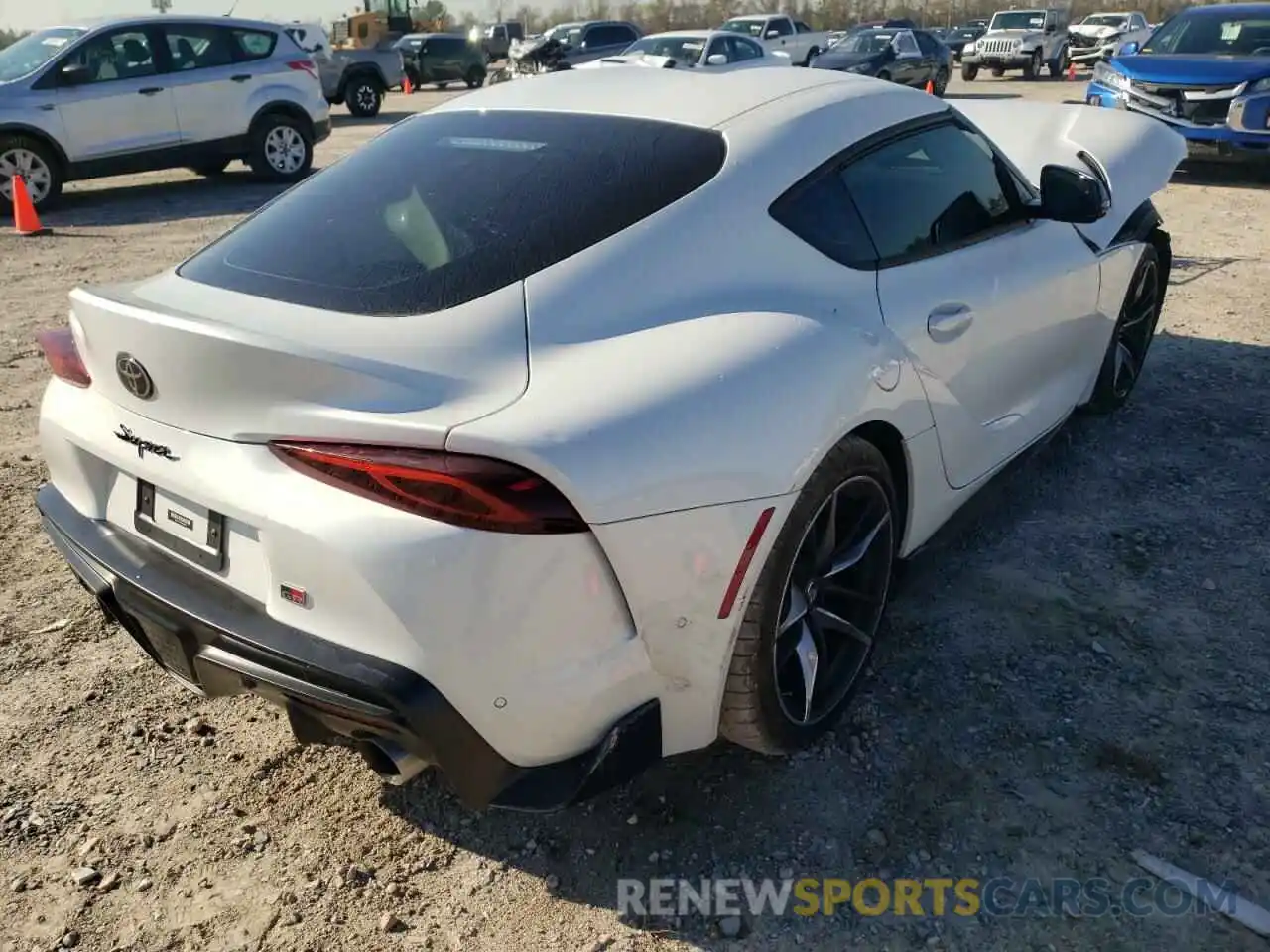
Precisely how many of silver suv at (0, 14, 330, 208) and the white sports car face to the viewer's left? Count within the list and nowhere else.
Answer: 1

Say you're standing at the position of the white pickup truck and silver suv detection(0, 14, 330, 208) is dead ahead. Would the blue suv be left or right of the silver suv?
left

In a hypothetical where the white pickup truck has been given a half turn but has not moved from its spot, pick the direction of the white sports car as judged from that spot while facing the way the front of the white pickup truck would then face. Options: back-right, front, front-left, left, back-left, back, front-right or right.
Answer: back-right

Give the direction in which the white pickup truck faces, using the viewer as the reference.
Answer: facing the viewer and to the left of the viewer

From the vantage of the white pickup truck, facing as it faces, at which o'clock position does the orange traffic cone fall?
The orange traffic cone is roughly at 11 o'clock from the white pickup truck.

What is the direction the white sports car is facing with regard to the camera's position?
facing away from the viewer and to the right of the viewer

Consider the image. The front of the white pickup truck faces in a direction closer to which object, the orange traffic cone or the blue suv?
the orange traffic cone

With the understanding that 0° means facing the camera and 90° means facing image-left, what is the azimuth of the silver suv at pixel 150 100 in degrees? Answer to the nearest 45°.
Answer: approximately 90°

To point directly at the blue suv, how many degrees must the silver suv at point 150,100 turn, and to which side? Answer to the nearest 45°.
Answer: approximately 135° to its left

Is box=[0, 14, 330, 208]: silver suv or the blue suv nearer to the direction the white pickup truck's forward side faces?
the silver suv

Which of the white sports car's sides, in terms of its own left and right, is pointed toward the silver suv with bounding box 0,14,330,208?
left

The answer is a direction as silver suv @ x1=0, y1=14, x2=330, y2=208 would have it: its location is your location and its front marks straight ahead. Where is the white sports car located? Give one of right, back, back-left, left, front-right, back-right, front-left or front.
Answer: left

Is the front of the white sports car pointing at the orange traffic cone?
no

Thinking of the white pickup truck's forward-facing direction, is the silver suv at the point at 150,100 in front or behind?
in front

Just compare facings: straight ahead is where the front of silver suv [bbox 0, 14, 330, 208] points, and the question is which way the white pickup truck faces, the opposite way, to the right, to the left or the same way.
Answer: the same way

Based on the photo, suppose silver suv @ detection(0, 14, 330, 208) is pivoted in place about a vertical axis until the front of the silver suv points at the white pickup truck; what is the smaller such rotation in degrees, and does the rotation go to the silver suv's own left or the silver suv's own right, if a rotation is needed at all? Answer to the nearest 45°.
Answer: approximately 135° to the silver suv's own right

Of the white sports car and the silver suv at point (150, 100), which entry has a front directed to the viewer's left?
the silver suv

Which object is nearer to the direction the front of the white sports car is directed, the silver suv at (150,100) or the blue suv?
the blue suv
